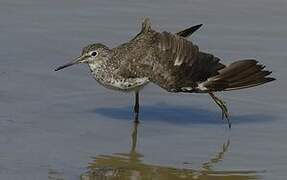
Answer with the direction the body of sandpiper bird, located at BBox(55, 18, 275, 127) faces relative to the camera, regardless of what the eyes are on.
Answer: to the viewer's left
